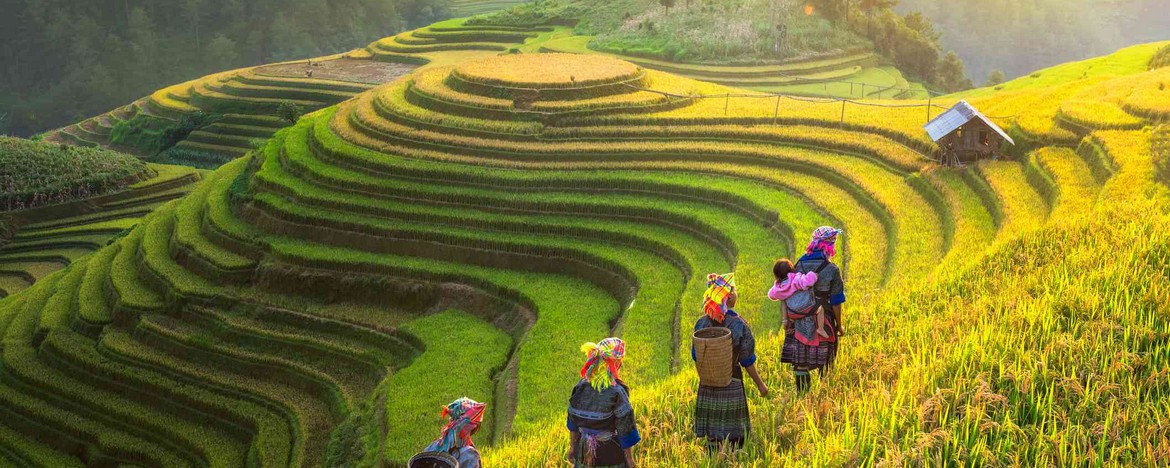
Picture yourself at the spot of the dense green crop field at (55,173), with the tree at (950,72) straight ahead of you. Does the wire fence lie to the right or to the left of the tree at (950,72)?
right

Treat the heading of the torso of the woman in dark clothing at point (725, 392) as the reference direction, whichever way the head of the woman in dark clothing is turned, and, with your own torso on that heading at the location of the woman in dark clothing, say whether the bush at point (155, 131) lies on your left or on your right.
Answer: on your left

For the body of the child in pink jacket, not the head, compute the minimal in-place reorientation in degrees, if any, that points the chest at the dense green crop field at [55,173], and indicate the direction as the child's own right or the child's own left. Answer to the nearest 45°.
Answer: approximately 90° to the child's own left

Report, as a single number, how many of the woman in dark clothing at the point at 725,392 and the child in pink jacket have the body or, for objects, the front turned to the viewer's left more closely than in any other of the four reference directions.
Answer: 0

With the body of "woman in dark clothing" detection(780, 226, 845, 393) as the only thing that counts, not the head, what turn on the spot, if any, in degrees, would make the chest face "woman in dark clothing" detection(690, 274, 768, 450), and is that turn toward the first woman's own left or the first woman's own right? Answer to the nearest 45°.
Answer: approximately 180°

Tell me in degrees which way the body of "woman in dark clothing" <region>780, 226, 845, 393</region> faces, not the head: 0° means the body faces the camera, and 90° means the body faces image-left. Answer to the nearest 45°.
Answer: approximately 225°

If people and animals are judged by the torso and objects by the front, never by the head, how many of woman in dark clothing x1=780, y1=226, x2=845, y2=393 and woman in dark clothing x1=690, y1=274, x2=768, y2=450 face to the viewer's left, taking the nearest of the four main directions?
0

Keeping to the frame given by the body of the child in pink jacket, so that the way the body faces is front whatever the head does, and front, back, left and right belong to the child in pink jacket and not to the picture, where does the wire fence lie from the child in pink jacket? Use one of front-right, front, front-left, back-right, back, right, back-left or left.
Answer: front-left

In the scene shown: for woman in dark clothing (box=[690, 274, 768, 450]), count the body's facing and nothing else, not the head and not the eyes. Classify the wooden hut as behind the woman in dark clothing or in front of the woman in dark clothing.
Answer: in front

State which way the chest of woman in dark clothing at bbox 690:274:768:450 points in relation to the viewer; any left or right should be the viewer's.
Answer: facing away from the viewer and to the right of the viewer
